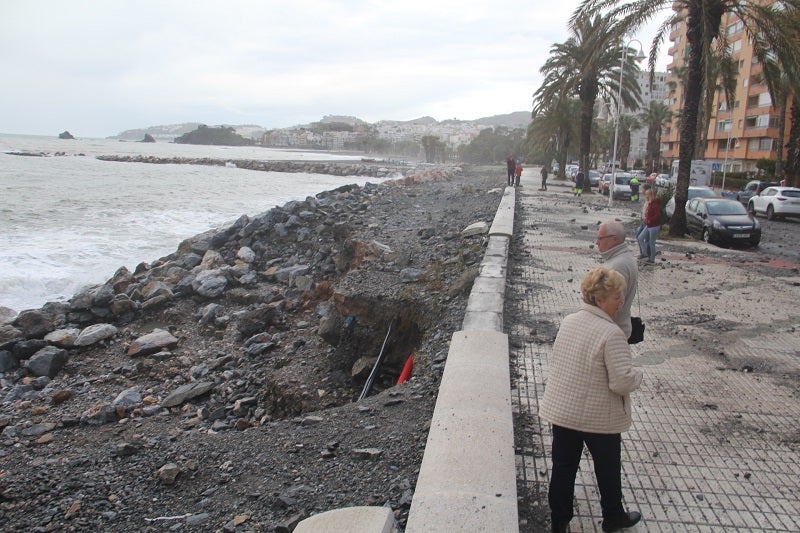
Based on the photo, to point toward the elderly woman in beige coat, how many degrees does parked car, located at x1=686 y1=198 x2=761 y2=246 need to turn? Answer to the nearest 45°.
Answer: approximately 45° to its right

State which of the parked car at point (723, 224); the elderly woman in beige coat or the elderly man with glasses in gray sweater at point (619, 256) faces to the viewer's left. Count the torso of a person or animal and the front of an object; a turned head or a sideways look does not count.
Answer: the elderly man with glasses in gray sweater

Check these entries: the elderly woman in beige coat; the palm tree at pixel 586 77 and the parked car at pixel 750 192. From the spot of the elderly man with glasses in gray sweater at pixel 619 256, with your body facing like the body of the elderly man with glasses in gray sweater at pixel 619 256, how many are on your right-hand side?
2

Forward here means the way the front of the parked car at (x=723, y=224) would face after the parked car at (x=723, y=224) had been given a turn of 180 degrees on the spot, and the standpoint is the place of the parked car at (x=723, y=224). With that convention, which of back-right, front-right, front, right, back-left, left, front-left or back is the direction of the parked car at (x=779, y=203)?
front-right

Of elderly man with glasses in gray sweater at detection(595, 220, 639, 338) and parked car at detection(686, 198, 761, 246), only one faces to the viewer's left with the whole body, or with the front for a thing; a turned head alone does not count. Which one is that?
the elderly man with glasses in gray sweater

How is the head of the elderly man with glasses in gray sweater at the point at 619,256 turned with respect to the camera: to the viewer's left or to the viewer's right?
to the viewer's left

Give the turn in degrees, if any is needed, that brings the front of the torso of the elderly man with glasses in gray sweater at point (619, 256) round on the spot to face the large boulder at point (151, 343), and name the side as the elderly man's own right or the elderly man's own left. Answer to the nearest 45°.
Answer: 0° — they already face it

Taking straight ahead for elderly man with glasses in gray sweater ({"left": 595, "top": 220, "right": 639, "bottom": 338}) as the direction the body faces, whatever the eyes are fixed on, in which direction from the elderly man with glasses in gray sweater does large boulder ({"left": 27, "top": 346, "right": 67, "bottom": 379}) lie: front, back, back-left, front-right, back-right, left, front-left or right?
front

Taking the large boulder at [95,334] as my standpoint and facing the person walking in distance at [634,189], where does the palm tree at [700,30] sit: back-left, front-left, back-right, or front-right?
front-right

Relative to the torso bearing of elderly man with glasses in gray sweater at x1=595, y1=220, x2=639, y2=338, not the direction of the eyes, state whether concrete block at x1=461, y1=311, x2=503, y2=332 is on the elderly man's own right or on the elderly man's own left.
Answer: on the elderly man's own right

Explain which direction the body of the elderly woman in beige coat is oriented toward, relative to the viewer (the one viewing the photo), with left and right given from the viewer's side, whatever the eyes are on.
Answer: facing away from the viewer and to the right of the viewer

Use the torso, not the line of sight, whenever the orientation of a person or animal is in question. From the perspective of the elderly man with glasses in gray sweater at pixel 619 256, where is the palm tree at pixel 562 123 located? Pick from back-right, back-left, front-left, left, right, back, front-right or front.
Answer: right

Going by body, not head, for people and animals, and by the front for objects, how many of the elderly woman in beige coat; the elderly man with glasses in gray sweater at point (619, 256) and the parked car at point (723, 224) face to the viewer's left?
1

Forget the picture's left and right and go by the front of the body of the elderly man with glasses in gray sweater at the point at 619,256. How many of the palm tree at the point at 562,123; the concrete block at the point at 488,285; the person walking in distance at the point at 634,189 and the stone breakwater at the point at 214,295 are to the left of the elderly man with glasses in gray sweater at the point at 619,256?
0

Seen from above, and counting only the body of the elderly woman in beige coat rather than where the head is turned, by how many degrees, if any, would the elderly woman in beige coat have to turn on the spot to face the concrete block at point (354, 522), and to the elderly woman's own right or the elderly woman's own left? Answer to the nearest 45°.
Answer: approximately 180°

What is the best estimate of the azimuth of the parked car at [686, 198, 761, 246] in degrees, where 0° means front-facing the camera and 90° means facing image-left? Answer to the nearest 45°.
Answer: approximately 315°

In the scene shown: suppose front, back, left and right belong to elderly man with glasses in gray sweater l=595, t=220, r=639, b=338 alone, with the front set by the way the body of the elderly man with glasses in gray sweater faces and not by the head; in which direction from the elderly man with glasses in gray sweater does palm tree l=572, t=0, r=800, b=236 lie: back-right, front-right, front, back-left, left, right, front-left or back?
right

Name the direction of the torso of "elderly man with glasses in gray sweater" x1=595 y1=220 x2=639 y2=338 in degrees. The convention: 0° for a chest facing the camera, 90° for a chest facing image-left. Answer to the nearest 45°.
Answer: approximately 90°
